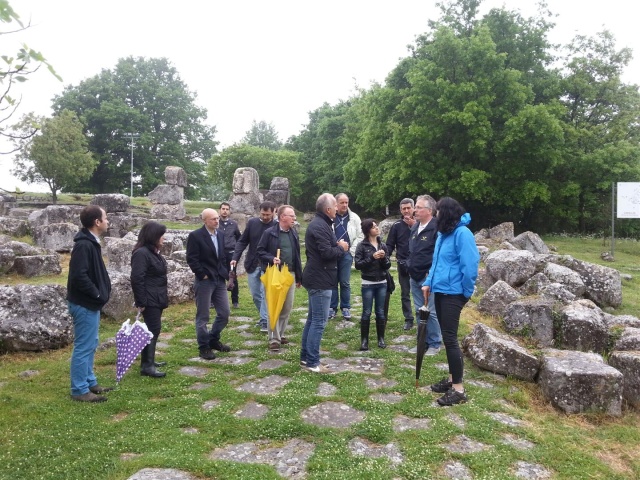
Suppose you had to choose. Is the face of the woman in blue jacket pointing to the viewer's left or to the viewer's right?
to the viewer's left

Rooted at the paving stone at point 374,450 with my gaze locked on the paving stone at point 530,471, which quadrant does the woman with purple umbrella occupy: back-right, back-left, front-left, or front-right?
back-left

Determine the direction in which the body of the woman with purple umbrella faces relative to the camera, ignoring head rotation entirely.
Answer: to the viewer's right

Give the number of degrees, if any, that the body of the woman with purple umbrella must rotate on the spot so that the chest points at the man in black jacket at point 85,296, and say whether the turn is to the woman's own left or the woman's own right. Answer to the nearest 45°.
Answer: approximately 135° to the woman's own right

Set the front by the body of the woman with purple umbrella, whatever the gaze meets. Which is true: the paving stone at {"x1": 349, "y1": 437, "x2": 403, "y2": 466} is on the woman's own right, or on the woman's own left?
on the woman's own right

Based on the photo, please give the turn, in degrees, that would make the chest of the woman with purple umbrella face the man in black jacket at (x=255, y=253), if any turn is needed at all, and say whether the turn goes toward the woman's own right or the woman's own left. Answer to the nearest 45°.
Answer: approximately 45° to the woman's own left

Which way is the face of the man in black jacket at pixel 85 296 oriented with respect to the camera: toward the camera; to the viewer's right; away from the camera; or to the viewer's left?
to the viewer's right

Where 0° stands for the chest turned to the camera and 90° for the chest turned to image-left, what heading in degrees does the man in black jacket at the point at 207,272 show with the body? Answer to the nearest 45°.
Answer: approximately 315°

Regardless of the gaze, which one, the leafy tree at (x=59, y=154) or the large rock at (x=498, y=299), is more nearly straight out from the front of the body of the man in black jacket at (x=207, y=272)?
the large rock

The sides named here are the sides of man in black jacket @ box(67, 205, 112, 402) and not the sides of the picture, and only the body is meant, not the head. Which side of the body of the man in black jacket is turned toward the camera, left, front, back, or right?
right

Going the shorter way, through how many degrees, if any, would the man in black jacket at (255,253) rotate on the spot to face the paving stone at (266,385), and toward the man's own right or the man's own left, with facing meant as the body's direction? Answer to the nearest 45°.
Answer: approximately 45° to the man's own right
